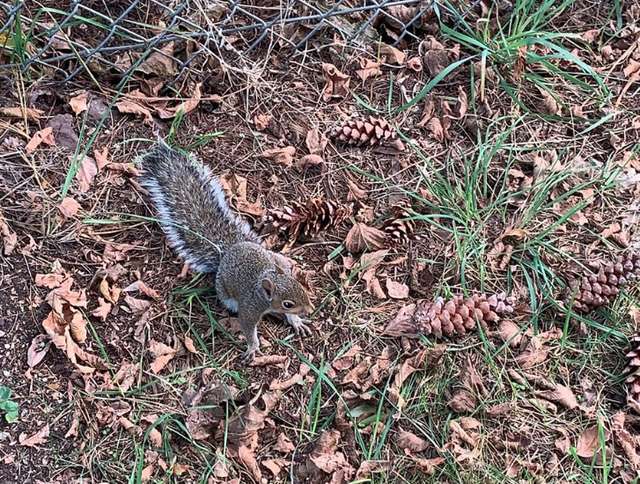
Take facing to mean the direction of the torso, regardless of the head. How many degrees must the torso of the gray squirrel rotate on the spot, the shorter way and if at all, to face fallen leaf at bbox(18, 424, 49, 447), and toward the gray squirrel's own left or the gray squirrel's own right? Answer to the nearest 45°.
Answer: approximately 90° to the gray squirrel's own right

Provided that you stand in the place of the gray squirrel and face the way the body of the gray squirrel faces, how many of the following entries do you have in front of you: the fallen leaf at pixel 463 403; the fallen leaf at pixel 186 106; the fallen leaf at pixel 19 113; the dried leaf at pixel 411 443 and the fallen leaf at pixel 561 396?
3

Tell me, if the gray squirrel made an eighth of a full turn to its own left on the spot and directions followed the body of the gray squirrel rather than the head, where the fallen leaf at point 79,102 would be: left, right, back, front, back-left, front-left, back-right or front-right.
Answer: back-left

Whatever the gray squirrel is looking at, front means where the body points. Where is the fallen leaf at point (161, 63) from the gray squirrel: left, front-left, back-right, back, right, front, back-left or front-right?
back-left

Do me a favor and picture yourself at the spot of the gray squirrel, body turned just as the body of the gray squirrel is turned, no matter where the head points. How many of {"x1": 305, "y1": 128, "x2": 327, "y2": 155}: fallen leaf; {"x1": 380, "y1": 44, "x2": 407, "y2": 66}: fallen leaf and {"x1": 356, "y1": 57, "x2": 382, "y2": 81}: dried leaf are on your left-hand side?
3

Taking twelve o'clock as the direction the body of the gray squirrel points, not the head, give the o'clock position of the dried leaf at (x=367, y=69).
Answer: The dried leaf is roughly at 9 o'clock from the gray squirrel.

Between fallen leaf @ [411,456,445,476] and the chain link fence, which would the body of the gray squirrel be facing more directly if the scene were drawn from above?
the fallen leaf

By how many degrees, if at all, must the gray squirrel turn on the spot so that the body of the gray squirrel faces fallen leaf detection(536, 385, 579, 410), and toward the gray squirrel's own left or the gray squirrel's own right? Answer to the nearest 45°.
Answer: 0° — it already faces it

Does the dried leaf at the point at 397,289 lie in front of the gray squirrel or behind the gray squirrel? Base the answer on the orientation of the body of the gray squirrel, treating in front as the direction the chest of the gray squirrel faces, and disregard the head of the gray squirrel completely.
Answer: in front

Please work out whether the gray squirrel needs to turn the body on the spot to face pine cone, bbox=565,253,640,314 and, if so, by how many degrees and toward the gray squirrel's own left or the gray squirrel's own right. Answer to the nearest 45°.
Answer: approximately 45° to the gray squirrel's own left

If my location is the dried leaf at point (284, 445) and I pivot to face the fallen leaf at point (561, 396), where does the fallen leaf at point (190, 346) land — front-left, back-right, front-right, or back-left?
back-left

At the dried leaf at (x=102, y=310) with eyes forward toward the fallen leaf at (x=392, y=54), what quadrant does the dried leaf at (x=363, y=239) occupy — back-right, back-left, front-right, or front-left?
front-right

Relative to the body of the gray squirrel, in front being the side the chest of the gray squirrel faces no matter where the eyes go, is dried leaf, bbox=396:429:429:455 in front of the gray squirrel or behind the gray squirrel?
in front

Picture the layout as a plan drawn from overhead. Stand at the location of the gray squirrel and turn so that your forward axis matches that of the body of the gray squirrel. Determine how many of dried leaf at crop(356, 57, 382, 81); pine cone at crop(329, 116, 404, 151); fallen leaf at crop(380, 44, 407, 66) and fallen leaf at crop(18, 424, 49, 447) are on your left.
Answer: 3

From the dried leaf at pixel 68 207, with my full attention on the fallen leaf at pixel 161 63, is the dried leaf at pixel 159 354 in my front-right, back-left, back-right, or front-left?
back-right

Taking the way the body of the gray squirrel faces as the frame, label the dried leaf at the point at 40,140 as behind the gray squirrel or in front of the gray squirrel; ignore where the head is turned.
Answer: behind

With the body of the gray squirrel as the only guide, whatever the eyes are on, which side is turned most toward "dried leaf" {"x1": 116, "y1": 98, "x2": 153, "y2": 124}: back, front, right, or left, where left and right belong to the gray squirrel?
back
